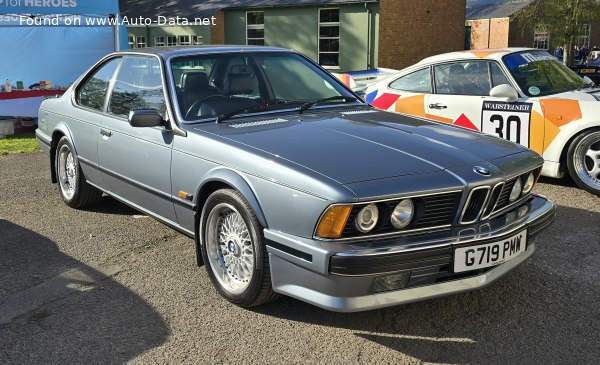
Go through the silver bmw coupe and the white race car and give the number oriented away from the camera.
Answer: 0

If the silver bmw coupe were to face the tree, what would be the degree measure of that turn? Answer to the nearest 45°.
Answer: approximately 90° to its left

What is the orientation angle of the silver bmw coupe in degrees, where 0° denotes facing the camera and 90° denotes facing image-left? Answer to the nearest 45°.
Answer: approximately 315°

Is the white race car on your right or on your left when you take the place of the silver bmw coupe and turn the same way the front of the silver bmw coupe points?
on your left

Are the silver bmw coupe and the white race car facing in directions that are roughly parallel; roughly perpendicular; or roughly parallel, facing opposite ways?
roughly parallel

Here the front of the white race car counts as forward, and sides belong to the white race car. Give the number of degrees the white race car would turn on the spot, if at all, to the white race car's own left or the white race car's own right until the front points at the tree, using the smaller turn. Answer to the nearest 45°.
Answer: approximately 135° to the white race car's own left

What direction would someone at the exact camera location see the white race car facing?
facing the viewer and to the right of the viewer
